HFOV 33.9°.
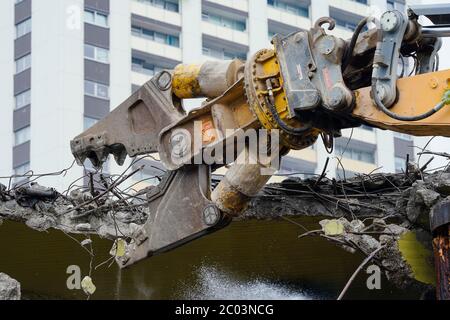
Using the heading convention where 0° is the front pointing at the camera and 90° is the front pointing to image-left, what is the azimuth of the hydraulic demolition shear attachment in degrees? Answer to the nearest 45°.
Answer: approximately 90°

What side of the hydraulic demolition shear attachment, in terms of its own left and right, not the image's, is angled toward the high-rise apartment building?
right
